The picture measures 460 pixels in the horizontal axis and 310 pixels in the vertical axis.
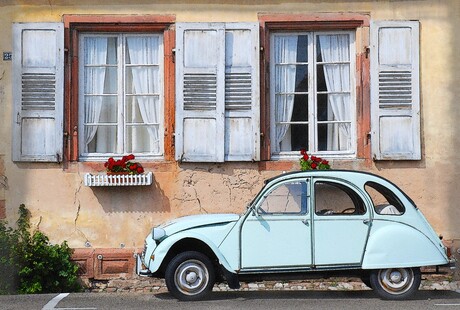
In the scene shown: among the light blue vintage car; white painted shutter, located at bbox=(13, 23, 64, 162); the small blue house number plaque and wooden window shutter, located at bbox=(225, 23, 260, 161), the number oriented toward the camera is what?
3

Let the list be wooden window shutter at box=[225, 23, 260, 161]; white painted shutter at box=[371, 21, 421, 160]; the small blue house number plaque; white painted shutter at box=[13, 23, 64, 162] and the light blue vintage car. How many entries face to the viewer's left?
1

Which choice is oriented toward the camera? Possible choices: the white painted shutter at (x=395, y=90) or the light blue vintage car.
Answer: the white painted shutter

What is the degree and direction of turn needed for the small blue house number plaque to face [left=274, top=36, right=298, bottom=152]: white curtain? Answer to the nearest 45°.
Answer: approximately 90° to its left

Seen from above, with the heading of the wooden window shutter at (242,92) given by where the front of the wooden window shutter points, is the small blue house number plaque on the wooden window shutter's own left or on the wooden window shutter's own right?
on the wooden window shutter's own right

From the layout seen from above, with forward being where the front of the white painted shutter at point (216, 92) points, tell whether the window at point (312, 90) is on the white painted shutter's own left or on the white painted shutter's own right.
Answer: on the white painted shutter's own left

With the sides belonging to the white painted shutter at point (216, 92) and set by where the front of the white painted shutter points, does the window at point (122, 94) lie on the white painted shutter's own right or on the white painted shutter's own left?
on the white painted shutter's own right

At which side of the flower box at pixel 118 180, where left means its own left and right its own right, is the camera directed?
front

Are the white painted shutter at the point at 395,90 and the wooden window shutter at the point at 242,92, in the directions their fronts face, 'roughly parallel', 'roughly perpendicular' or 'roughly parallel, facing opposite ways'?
roughly parallel

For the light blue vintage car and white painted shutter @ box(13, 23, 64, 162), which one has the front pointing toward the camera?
the white painted shutter

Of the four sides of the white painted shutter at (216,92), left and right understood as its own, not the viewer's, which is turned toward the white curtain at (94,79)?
right

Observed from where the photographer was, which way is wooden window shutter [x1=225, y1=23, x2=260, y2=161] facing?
facing the viewer

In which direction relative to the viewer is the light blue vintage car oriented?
to the viewer's left

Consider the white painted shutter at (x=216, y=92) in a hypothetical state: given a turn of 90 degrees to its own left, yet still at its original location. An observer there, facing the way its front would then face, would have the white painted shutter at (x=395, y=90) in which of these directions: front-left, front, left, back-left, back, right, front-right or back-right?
front

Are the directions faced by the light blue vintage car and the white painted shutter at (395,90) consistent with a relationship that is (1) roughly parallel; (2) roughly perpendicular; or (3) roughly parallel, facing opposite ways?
roughly perpendicular

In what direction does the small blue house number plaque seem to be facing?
toward the camera
